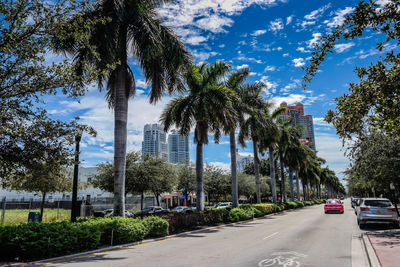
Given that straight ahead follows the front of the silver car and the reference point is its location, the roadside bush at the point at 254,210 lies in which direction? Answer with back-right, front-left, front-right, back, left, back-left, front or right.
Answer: front-left

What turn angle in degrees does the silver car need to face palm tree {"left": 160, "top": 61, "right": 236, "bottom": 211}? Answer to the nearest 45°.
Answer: approximately 90° to its left

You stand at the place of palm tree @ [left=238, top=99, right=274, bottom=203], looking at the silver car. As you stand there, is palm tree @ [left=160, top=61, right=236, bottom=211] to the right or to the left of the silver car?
right

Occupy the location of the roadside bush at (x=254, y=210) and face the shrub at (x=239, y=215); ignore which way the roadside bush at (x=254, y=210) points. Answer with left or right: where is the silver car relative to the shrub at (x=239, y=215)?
left

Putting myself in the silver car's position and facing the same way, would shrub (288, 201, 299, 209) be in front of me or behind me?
in front

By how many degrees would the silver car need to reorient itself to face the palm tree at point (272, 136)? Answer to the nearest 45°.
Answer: approximately 45° to its left

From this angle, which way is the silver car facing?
away from the camera

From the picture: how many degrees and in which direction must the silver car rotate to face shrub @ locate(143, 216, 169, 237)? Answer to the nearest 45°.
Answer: approximately 135° to its left

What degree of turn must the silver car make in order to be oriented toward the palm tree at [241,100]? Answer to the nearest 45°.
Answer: approximately 45° to its left

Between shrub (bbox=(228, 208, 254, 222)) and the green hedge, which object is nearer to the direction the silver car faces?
the shrub

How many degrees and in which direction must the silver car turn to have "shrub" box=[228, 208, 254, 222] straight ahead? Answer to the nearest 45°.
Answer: approximately 90° to its left

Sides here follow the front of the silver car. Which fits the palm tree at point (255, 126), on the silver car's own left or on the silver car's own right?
on the silver car's own left

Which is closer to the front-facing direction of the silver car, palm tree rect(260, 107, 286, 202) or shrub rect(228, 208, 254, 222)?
the palm tree
